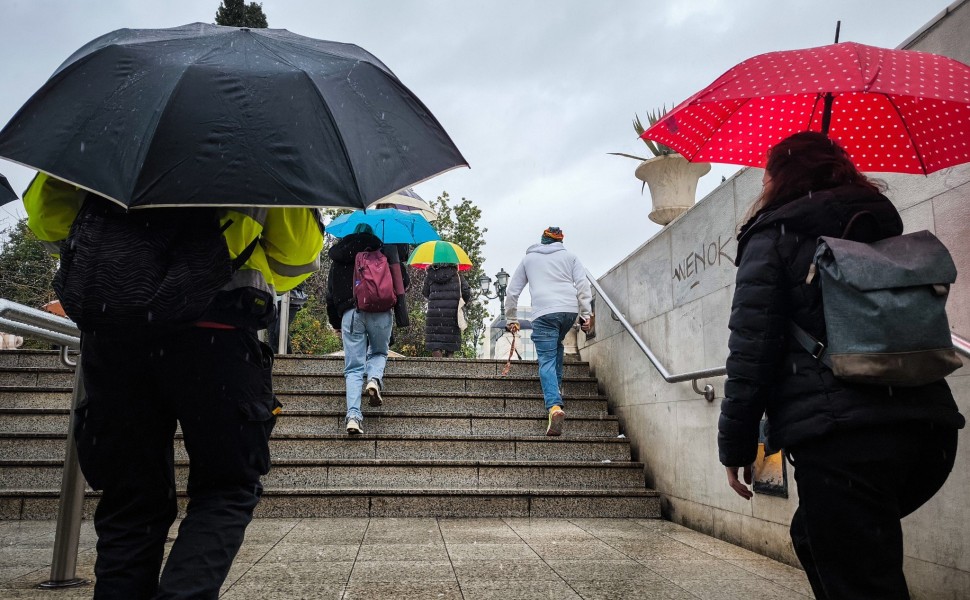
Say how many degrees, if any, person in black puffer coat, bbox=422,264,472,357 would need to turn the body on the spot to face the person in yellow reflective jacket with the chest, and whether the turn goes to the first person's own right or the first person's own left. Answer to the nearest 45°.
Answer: approximately 180°

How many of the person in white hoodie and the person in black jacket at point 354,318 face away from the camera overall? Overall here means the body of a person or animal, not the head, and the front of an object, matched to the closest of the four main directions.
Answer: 2

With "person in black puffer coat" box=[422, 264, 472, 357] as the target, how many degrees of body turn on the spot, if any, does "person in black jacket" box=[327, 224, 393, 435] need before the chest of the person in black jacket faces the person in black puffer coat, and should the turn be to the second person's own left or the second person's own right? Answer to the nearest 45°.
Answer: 0° — they already face them

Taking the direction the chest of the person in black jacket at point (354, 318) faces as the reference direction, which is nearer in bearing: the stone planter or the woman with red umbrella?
the stone planter

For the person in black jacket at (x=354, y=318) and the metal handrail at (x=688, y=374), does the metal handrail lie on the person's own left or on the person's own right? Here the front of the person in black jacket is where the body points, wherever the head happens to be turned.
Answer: on the person's own right

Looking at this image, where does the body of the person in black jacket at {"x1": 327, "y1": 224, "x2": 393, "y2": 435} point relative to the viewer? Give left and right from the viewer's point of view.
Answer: facing away from the viewer

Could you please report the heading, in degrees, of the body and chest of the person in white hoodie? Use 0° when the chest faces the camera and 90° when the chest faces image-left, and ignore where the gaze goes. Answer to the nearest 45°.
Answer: approximately 180°

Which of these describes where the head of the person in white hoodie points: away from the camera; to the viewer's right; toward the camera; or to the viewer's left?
away from the camera

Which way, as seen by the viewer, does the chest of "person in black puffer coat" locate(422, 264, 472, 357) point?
away from the camera

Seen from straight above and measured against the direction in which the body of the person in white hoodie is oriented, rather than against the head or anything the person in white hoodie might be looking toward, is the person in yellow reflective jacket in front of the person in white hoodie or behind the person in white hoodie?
behind

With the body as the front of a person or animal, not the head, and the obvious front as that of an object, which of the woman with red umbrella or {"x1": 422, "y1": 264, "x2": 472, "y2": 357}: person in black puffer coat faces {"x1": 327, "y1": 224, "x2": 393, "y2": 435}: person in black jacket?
the woman with red umbrella

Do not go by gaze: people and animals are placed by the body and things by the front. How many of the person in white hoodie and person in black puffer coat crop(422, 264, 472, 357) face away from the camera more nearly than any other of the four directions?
2

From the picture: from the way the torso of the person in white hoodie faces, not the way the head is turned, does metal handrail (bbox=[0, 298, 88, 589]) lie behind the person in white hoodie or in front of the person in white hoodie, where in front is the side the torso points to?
behind
